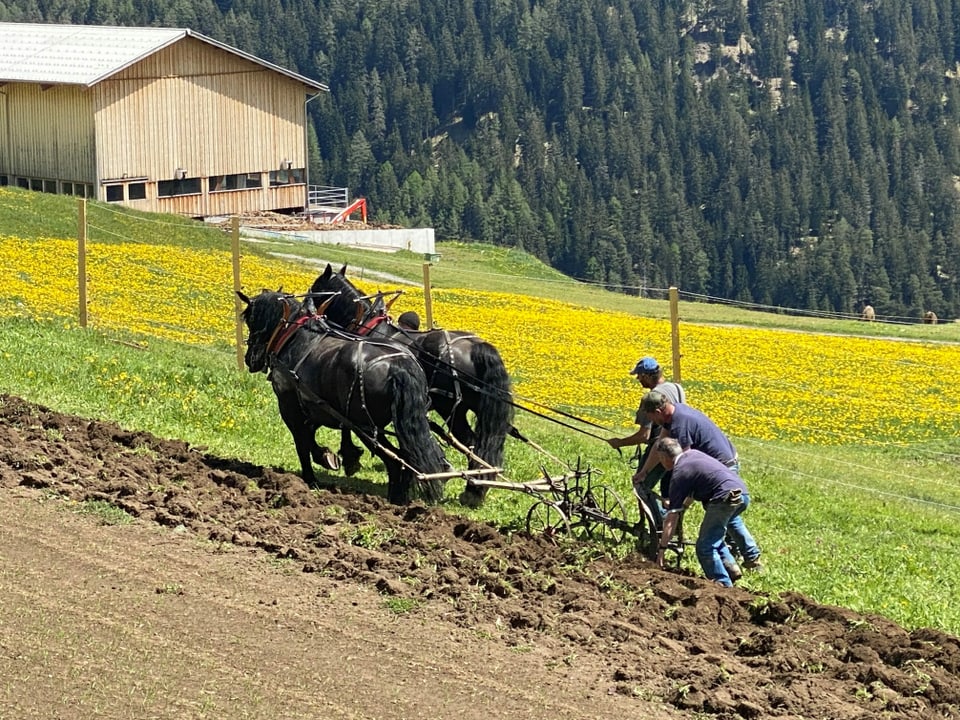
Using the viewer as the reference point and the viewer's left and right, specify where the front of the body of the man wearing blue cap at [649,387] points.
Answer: facing to the left of the viewer

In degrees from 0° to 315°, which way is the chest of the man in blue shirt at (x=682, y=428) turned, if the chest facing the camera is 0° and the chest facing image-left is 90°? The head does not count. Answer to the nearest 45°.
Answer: approximately 90°

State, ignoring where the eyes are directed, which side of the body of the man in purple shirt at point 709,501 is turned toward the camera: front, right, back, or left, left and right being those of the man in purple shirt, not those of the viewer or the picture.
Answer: left

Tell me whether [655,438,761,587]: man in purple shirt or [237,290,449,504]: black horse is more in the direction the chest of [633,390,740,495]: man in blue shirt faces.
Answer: the black horse

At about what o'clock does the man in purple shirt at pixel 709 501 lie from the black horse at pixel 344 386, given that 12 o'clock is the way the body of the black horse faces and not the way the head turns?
The man in purple shirt is roughly at 6 o'clock from the black horse.

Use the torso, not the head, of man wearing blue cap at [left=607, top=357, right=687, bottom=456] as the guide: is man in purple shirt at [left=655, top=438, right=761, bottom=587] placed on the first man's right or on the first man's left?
on the first man's left

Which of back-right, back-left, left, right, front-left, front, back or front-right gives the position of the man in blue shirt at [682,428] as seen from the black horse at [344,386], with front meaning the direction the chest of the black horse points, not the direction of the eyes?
back

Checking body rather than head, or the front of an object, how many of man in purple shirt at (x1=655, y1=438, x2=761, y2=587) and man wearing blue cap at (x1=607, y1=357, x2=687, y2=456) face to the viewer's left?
2

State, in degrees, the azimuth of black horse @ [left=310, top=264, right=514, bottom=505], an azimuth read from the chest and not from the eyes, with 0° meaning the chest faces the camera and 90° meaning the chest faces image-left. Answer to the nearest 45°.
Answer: approximately 135°

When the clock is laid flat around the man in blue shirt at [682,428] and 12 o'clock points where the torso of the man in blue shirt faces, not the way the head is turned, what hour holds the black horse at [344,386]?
The black horse is roughly at 1 o'clock from the man in blue shirt.

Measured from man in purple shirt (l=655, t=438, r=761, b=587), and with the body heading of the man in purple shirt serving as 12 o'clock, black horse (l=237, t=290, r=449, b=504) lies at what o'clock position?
The black horse is roughly at 1 o'clock from the man in purple shirt.

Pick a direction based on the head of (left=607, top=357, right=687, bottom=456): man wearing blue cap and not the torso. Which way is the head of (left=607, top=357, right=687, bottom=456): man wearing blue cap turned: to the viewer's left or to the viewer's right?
to the viewer's left
